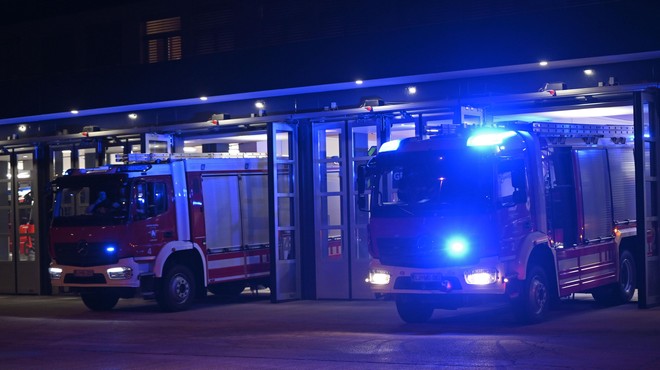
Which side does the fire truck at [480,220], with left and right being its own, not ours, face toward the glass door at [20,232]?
right

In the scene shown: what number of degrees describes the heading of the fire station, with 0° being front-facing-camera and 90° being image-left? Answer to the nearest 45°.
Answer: approximately 45°

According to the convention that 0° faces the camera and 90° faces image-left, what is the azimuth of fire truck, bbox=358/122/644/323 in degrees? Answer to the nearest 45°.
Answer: approximately 45°

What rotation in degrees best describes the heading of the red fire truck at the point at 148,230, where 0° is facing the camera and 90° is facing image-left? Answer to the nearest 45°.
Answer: approximately 45°

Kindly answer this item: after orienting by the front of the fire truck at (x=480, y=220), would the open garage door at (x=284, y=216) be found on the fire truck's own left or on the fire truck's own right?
on the fire truck's own right

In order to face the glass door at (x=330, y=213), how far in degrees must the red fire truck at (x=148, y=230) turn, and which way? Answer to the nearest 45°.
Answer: approximately 135° to its left

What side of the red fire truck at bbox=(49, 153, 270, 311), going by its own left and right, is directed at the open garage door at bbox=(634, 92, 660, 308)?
left
